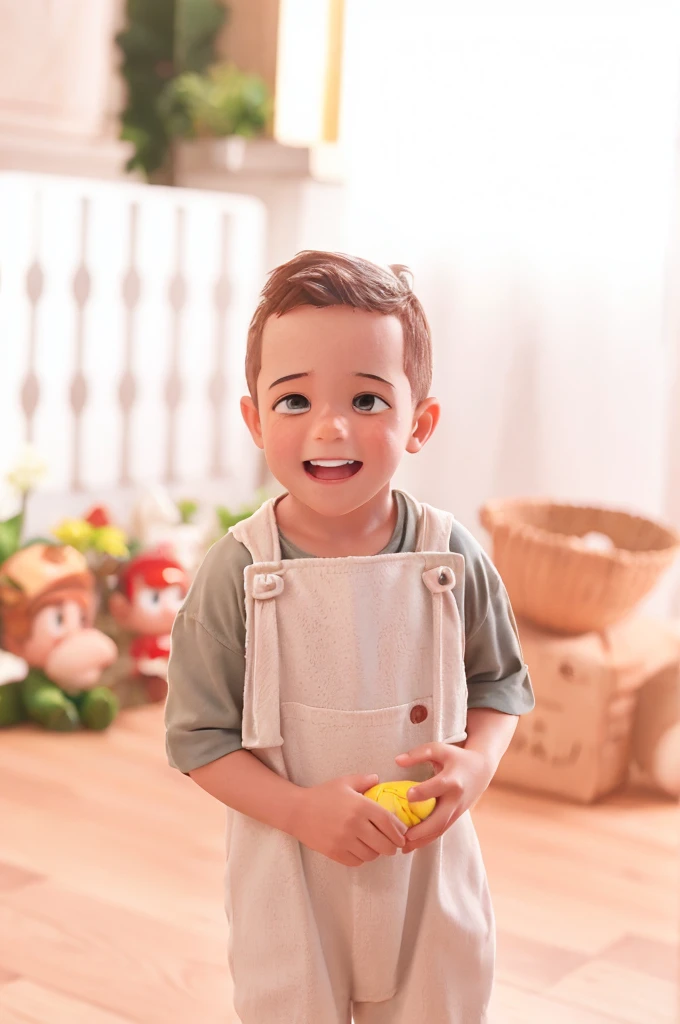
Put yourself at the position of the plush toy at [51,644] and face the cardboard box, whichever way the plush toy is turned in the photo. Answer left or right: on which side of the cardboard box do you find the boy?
right

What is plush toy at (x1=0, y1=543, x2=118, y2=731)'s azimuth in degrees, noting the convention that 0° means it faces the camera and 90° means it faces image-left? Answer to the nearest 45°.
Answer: approximately 315°

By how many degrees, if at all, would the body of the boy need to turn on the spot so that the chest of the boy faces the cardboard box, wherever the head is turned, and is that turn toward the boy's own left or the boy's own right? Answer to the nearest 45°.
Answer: approximately 180°

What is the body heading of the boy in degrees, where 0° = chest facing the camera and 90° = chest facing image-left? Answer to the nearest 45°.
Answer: approximately 0°

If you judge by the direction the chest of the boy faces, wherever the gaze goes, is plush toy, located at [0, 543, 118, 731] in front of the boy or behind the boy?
behind

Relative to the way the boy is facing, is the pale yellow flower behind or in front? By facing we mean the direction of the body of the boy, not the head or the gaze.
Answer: behind
